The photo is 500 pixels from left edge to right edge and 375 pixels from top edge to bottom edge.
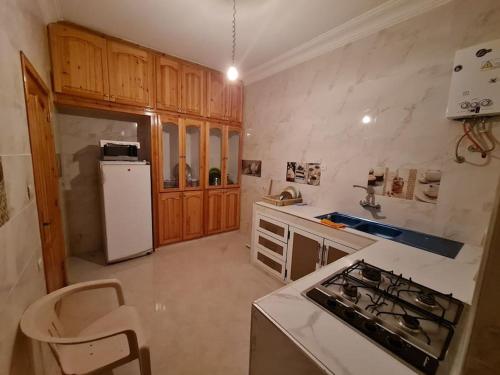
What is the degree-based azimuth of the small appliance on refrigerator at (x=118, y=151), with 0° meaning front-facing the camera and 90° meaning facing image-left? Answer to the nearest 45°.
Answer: approximately 0°

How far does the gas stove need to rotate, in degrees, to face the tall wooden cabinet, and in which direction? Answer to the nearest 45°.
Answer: approximately 45° to its right

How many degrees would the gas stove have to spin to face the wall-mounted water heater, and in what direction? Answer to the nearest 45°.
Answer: approximately 135° to its right

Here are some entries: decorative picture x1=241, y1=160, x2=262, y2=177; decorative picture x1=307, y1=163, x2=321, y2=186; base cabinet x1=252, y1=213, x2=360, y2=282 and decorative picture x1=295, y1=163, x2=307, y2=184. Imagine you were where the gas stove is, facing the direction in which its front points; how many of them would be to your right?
4

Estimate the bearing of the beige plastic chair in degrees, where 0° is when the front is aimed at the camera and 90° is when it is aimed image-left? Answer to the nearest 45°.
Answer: approximately 270°

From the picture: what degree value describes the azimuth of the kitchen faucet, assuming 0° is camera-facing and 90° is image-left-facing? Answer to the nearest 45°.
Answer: approximately 45°

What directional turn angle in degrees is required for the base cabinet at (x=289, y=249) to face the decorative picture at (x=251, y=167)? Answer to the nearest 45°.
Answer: approximately 90° to its right

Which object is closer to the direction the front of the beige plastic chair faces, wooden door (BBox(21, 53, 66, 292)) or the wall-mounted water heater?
the wall-mounted water heater

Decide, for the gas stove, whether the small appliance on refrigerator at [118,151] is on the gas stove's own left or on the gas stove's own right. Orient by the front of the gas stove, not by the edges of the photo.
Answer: on the gas stove's own right

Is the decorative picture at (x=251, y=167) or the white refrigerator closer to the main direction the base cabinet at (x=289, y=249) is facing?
the white refrigerator
